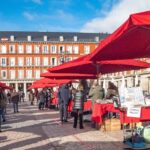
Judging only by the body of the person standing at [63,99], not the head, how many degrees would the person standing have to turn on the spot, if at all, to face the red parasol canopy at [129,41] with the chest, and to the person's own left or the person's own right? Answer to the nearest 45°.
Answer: approximately 135° to the person's own right

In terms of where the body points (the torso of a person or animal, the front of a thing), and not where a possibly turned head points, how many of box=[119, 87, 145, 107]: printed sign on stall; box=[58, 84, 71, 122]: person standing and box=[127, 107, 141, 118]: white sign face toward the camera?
2

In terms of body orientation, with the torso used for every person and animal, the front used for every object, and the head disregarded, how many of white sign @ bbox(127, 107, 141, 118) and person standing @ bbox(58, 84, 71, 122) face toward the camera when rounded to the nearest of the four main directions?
1

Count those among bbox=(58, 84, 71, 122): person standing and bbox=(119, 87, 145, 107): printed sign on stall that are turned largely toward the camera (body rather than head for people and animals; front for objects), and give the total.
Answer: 1
